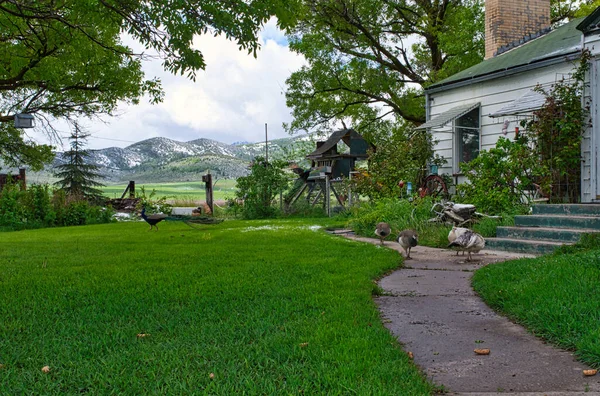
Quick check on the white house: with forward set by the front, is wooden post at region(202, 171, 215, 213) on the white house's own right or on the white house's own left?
on the white house's own right

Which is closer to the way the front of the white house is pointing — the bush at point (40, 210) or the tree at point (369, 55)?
the bush

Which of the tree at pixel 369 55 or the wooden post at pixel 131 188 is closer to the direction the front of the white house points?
the wooden post

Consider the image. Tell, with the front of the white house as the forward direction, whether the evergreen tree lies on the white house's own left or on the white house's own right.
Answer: on the white house's own right
